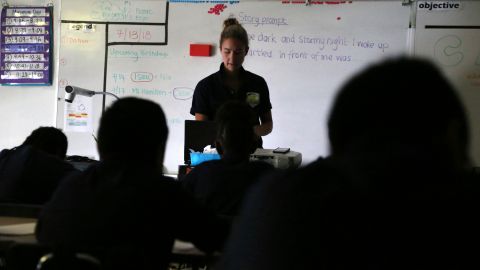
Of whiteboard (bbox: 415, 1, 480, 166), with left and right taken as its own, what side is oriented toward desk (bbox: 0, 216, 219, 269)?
front

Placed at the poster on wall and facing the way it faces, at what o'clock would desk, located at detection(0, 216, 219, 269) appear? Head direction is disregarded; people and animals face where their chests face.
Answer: The desk is roughly at 12 o'clock from the poster on wall.

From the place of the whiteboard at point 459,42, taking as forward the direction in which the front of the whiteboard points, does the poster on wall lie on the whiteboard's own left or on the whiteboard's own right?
on the whiteboard's own right

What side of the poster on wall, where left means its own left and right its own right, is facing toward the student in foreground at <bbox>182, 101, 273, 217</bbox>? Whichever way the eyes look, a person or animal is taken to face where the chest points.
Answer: front

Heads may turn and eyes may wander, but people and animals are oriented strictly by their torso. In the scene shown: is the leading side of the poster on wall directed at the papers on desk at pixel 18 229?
yes

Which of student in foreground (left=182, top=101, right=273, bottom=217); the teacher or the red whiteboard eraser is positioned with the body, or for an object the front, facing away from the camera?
the student in foreground

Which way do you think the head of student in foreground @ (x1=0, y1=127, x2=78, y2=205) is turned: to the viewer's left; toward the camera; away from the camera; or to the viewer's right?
away from the camera

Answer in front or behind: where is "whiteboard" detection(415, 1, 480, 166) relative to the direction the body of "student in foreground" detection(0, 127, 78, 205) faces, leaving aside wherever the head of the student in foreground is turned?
in front

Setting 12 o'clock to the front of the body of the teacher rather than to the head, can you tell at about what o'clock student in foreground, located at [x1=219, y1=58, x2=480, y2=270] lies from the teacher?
The student in foreground is roughly at 12 o'clock from the teacher.

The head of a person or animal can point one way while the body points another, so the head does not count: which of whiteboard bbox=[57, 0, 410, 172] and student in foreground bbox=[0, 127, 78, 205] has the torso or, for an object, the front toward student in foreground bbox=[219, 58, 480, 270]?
the whiteboard

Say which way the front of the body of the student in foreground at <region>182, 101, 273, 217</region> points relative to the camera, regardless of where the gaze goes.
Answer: away from the camera

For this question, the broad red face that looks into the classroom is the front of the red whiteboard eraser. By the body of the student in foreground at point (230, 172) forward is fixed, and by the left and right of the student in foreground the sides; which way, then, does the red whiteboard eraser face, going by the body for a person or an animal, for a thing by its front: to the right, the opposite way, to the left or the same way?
the opposite way

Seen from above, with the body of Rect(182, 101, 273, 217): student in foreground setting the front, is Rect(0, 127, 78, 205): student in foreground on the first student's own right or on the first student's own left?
on the first student's own left
